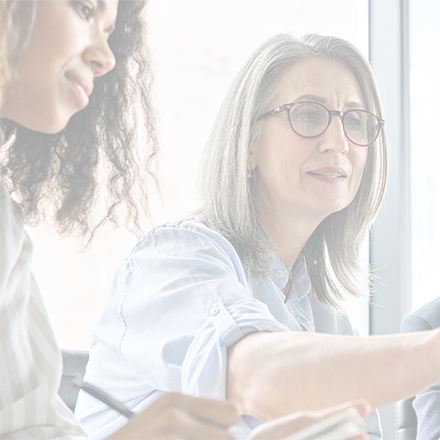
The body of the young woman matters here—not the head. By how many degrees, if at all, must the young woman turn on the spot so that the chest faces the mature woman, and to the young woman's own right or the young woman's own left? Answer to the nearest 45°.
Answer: approximately 45° to the young woman's own left

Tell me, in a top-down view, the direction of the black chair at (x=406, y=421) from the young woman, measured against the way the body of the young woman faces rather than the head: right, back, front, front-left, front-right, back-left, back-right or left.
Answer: front-left

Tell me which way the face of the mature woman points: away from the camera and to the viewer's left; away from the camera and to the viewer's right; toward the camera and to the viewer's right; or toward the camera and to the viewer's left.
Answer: toward the camera and to the viewer's right

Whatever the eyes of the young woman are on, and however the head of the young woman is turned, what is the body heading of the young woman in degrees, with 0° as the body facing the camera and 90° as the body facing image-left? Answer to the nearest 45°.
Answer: approximately 270°

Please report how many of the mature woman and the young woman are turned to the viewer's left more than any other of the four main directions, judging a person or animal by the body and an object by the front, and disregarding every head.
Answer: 0
